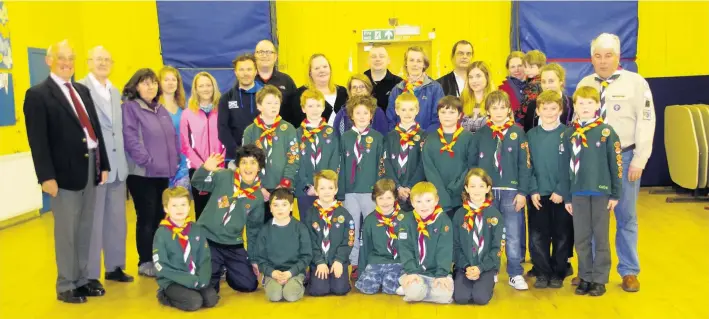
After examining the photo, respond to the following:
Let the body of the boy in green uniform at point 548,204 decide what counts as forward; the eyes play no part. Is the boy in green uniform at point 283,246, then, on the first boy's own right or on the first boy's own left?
on the first boy's own right

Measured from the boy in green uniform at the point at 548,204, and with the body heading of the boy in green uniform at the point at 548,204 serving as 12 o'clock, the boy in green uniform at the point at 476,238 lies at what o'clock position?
the boy in green uniform at the point at 476,238 is roughly at 2 o'clock from the boy in green uniform at the point at 548,204.

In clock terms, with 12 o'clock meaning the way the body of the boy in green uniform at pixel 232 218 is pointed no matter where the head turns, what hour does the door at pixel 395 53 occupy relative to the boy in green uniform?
The door is roughly at 7 o'clock from the boy in green uniform.

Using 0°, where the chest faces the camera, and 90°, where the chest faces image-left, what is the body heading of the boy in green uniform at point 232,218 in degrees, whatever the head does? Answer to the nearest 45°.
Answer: approximately 0°

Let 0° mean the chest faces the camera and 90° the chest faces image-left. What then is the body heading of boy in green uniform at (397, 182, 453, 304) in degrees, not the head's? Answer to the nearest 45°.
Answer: approximately 0°

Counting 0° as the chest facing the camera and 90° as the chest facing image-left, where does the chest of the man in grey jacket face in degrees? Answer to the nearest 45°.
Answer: approximately 315°

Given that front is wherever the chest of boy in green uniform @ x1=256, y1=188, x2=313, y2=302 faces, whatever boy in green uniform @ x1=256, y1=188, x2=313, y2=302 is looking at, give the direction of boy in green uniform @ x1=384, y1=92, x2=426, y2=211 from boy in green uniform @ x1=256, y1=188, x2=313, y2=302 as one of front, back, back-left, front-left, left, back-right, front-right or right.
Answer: left
